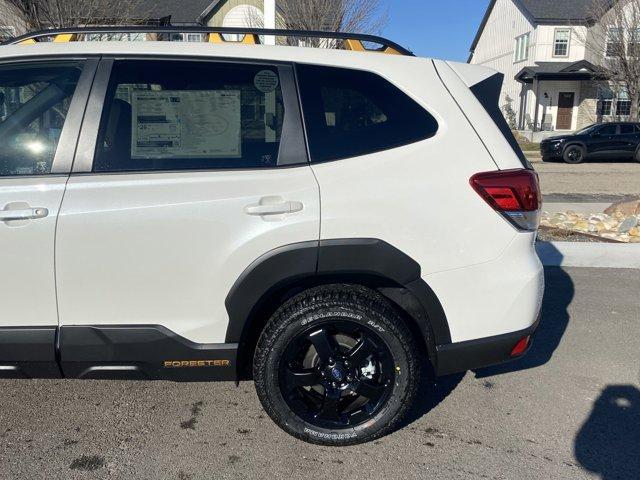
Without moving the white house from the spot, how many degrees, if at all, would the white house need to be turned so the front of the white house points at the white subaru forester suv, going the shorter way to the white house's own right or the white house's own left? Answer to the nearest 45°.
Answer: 0° — it already faces it

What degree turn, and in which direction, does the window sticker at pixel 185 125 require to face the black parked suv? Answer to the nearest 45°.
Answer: approximately 135° to its left

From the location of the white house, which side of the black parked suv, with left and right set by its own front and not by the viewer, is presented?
right

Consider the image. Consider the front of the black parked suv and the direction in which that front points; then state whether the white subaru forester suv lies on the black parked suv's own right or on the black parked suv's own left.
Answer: on the black parked suv's own left

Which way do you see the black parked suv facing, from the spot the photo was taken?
facing to the left of the viewer

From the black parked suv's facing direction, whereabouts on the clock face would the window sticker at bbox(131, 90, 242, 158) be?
The window sticker is roughly at 9 o'clock from the black parked suv.

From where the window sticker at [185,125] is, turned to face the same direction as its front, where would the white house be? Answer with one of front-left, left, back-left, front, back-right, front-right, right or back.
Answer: back-left

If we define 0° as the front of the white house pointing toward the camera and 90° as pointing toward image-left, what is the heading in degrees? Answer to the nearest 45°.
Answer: approximately 0°

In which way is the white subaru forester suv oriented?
to the viewer's left

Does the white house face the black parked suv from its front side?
yes

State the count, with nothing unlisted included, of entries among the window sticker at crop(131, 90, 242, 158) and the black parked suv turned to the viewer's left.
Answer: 1

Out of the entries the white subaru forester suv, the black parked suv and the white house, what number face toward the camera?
1

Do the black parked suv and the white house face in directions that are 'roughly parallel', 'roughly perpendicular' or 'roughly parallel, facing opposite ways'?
roughly perpendicular

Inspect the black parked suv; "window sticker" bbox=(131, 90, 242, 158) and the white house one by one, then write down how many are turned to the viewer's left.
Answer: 1
